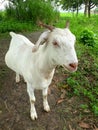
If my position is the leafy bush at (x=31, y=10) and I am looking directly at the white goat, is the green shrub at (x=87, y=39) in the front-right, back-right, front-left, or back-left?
front-left

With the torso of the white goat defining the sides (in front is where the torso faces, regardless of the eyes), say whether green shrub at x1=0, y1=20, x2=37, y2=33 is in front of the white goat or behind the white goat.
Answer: behind

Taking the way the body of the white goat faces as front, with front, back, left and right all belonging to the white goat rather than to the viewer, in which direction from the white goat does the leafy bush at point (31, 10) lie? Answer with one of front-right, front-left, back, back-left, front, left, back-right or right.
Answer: back-left

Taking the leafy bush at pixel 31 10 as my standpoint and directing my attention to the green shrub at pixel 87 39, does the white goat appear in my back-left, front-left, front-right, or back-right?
front-right

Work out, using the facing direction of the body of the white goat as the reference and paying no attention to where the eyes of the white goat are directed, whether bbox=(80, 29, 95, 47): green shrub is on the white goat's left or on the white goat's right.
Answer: on the white goat's left

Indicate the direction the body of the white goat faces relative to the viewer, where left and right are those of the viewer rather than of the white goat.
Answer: facing the viewer and to the right of the viewer
